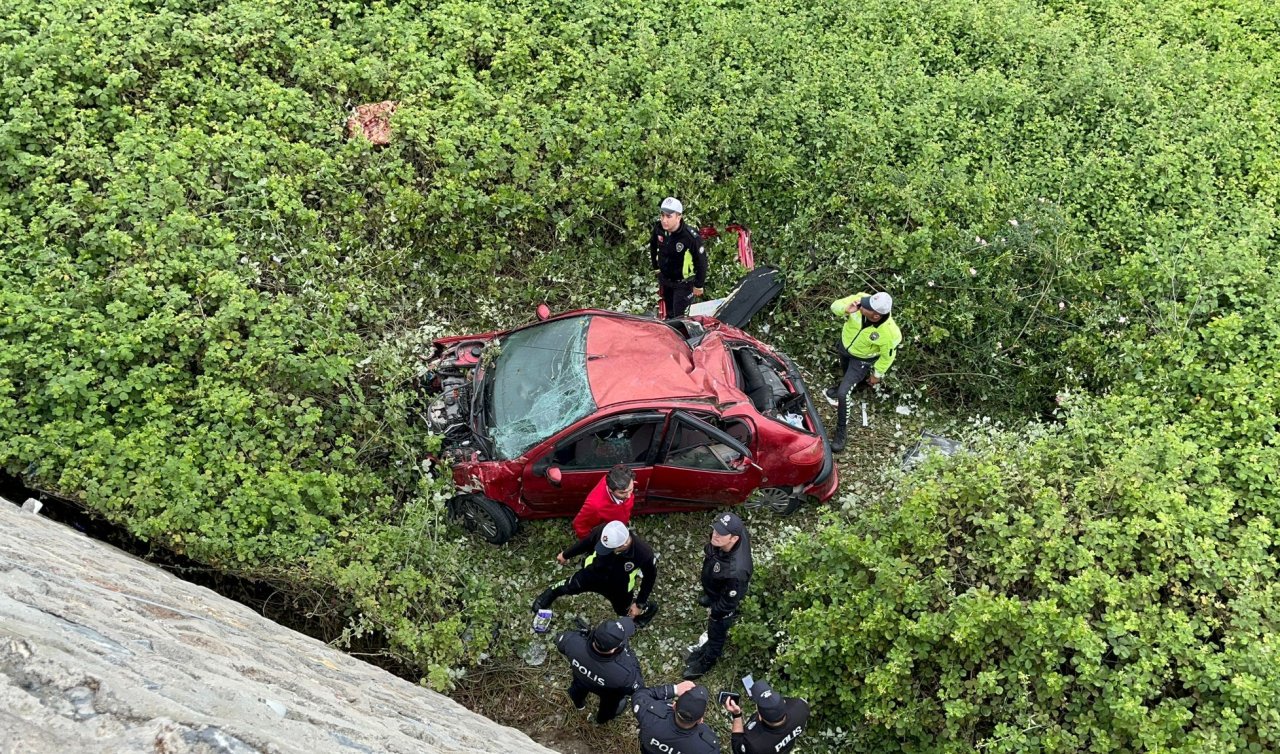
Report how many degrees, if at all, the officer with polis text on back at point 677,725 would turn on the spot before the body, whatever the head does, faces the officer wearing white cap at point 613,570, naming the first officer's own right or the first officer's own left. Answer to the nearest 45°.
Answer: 0° — they already face them

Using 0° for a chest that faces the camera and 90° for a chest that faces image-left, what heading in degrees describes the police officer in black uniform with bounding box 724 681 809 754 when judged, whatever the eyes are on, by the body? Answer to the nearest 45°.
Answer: approximately 135°

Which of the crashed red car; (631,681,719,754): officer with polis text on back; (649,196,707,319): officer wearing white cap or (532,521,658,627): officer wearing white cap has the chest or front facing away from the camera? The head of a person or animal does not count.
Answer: the officer with polis text on back

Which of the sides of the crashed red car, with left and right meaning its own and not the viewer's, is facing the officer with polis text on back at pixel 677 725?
left

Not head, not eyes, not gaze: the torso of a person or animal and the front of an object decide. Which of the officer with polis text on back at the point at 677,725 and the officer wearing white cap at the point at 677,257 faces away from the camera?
the officer with polis text on back

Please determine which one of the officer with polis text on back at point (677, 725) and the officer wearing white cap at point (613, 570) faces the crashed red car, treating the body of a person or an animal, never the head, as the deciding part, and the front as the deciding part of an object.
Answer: the officer with polis text on back

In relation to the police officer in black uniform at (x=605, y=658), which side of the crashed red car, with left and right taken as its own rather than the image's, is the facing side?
left

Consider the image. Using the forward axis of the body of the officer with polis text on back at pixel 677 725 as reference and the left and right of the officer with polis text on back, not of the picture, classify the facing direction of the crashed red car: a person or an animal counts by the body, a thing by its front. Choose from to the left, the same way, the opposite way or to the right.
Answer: to the left

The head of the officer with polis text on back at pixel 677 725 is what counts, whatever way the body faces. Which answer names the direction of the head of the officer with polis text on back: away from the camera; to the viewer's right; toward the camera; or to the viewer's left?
away from the camera

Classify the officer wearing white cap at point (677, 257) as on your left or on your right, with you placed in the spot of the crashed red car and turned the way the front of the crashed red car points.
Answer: on your right

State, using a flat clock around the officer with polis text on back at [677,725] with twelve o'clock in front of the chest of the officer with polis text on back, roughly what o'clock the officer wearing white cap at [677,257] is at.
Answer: The officer wearing white cap is roughly at 12 o'clock from the officer with polis text on back.

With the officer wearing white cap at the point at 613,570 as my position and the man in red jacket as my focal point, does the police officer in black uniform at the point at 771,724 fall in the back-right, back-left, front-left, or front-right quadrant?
back-right

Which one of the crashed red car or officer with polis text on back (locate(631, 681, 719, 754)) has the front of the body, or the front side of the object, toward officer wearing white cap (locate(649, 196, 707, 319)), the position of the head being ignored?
the officer with polis text on back

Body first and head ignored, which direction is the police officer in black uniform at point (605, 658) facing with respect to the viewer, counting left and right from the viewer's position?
facing away from the viewer and to the right of the viewer

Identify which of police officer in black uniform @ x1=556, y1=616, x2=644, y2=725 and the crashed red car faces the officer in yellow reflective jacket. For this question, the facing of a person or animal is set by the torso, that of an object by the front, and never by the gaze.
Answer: the police officer in black uniform

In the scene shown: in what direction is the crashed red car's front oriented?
to the viewer's left

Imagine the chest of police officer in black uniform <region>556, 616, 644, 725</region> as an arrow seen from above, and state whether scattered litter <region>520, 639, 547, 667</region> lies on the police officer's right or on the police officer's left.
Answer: on the police officer's left

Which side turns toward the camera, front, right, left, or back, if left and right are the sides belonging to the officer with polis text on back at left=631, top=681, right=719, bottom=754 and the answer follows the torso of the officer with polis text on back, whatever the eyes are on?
back
